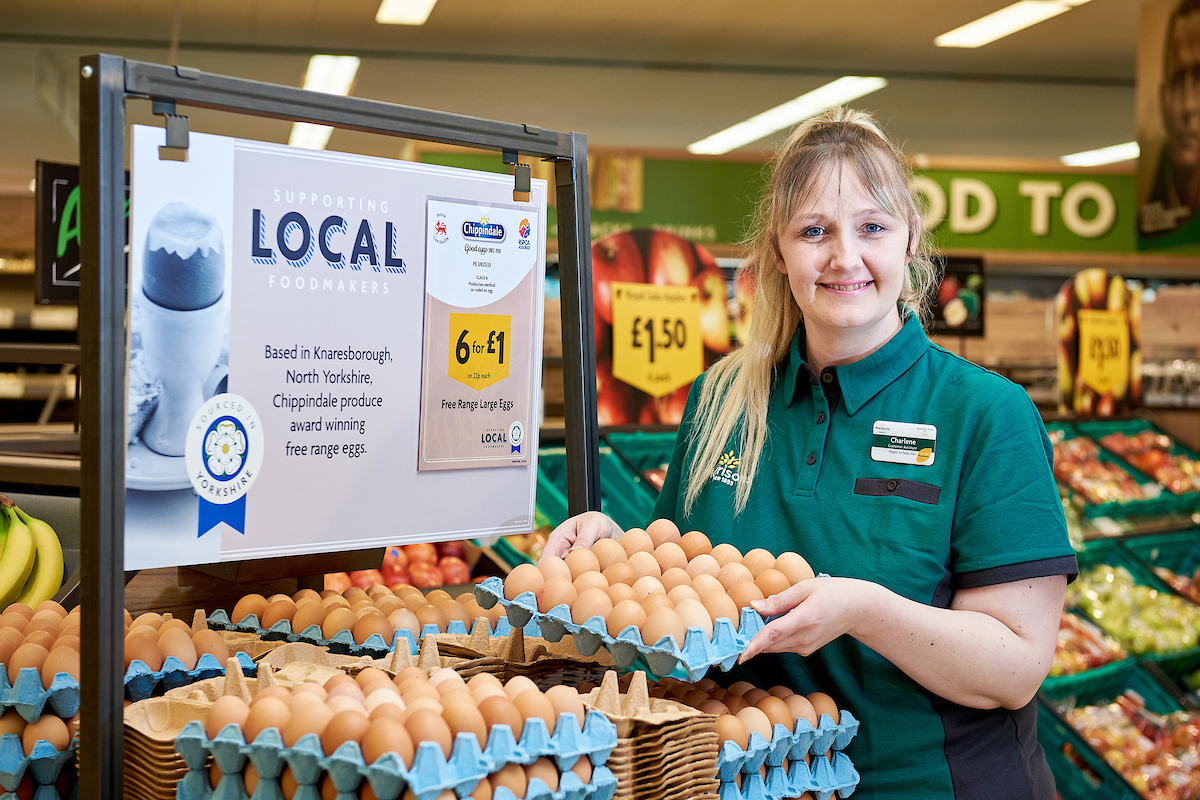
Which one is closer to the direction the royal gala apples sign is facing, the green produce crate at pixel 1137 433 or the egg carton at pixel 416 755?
the egg carton

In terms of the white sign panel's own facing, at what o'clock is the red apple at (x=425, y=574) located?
The red apple is roughly at 8 o'clock from the white sign panel.

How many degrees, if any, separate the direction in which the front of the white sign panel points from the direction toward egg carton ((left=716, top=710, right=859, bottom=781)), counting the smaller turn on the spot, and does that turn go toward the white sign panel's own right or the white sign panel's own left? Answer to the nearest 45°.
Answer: approximately 45° to the white sign panel's own left

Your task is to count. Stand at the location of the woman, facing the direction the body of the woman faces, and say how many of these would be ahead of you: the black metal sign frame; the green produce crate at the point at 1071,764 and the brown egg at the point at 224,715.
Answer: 2

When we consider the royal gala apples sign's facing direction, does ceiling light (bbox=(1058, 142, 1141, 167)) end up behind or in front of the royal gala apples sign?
behind

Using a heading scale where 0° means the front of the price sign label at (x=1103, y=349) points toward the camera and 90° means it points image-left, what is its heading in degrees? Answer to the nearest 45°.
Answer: approximately 0°

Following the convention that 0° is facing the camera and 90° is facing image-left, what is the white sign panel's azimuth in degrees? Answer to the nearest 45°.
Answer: approximately 315°
